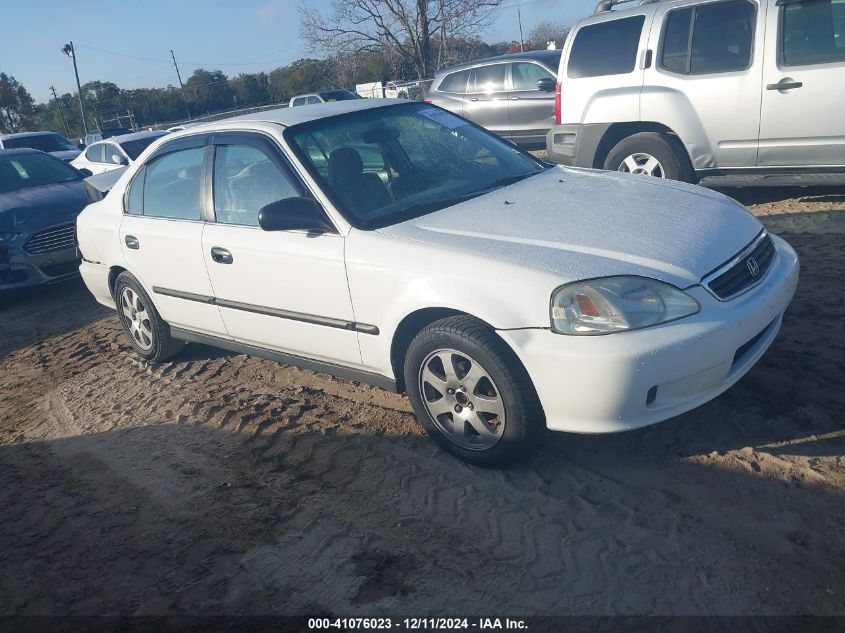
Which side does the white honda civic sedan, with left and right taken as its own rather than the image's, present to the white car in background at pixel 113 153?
back

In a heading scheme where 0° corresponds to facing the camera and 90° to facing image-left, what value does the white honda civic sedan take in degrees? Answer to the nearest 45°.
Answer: approximately 315°

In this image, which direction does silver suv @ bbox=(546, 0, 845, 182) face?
to the viewer's right

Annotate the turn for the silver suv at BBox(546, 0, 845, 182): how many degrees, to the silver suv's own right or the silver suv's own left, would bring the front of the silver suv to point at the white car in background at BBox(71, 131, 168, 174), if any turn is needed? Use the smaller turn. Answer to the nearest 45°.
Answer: approximately 180°

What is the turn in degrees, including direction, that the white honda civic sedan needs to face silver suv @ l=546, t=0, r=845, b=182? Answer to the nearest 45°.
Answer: approximately 90° to its left

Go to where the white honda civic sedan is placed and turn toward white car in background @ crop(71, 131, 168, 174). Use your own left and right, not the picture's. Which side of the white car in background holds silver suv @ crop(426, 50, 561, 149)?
right

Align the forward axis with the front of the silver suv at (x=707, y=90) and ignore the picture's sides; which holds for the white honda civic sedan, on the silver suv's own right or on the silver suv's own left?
on the silver suv's own right

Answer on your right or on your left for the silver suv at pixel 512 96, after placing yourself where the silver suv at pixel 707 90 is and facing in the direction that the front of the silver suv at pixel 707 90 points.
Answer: on your left
